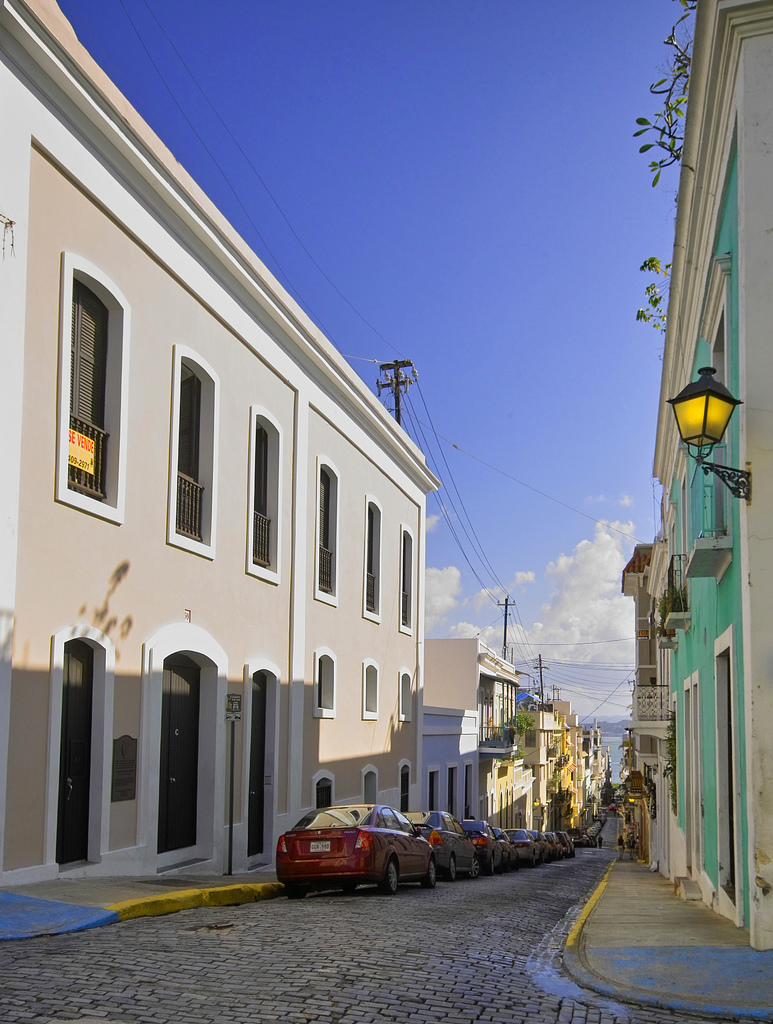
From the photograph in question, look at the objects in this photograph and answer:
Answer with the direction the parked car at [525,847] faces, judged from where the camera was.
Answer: facing away from the viewer and to the right of the viewer

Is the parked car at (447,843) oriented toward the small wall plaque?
no

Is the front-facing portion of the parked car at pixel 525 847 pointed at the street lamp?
no

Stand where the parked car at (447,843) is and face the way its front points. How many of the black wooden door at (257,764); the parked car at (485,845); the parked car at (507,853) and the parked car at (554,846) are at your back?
1

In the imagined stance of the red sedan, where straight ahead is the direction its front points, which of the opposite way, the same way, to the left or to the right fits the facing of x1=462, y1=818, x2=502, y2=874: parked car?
the same way

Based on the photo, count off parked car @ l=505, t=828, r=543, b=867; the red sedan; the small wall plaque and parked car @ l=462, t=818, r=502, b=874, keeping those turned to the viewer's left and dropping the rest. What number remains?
0

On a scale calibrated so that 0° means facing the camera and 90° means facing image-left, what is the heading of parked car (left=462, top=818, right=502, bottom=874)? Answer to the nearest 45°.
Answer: approximately 225°

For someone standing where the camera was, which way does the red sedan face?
facing away from the viewer and to the right of the viewer

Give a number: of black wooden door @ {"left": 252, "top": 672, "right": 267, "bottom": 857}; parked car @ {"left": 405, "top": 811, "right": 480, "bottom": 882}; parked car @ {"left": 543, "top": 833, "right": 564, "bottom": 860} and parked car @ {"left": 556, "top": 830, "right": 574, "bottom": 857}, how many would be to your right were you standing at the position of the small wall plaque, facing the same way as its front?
0

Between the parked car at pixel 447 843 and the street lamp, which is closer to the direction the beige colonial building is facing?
the street lamp

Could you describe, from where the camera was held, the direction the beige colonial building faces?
facing the viewer and to the right of the viewer

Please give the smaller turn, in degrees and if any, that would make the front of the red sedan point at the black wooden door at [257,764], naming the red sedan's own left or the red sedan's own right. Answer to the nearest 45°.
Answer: approximately 45° to the red sedan's own left

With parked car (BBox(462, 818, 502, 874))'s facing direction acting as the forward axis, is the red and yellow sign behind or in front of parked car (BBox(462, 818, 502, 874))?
behind

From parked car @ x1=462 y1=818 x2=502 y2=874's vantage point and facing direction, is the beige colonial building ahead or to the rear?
to the rear

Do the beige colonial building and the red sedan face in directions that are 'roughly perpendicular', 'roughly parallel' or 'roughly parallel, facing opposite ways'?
roughly perpendicular

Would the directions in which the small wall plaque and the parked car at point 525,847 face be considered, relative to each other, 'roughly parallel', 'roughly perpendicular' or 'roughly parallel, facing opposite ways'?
roughly perpendicular

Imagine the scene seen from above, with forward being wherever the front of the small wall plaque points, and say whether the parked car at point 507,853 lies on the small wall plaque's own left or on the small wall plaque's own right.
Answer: on the small wall plaque's own left

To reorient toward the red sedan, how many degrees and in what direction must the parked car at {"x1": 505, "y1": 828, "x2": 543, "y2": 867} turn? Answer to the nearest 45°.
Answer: approximately 135° to its right

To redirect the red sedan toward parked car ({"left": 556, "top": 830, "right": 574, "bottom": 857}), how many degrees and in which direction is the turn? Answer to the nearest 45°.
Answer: approximately 45° to its left
